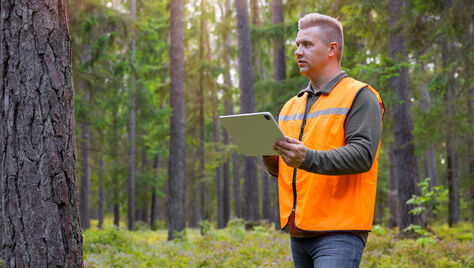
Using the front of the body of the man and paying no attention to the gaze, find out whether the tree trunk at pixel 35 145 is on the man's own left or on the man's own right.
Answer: on the man's own right

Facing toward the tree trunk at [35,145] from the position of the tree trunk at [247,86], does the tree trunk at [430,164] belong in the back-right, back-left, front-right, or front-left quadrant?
back-left

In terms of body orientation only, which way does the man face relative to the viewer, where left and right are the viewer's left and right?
facing the viewer and to the left of the viewer

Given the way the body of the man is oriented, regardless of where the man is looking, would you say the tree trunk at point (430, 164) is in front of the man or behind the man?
behind

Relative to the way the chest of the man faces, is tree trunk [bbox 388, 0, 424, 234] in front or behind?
behind

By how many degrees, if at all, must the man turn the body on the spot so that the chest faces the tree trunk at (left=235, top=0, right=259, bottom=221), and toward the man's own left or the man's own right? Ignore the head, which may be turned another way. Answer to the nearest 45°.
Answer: approximately 135° to the man's own right

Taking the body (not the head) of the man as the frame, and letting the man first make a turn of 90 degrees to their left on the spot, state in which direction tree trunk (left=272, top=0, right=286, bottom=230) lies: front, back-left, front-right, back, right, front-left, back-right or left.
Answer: back-left
